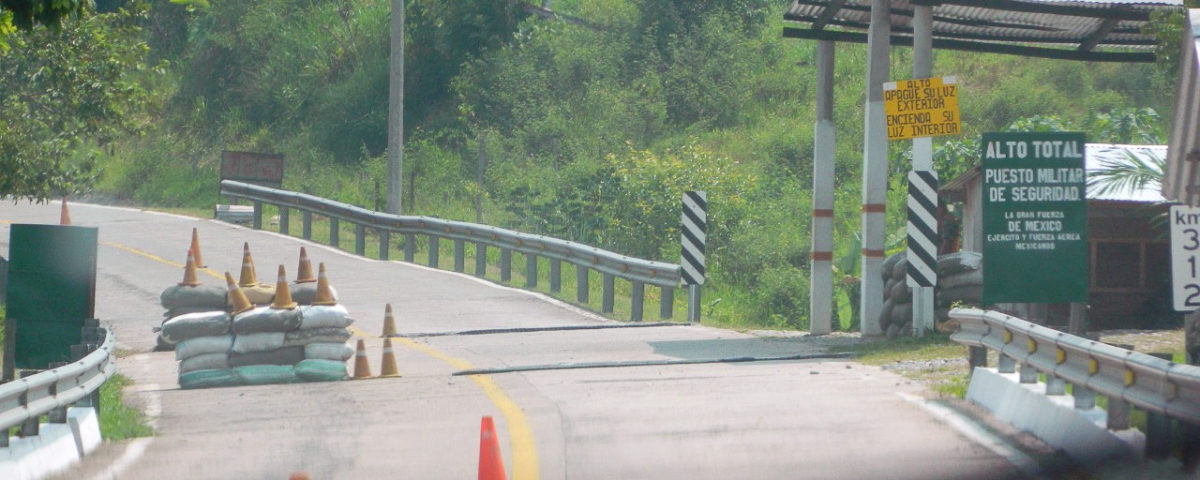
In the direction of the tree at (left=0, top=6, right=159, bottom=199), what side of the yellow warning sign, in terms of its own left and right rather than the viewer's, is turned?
right

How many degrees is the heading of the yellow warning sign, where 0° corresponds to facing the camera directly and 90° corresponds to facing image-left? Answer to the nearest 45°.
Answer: approximately 0°

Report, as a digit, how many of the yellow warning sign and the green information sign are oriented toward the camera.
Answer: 2

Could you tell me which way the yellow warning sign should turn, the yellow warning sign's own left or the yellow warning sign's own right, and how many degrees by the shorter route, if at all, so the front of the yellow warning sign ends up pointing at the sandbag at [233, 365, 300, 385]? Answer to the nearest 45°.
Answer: approximately 45° to the yellow warning sign's own right

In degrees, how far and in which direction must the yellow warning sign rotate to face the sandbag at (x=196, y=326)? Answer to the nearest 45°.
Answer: approximately 45° to its right

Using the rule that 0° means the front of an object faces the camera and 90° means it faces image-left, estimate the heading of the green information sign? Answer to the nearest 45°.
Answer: approximately 0°
